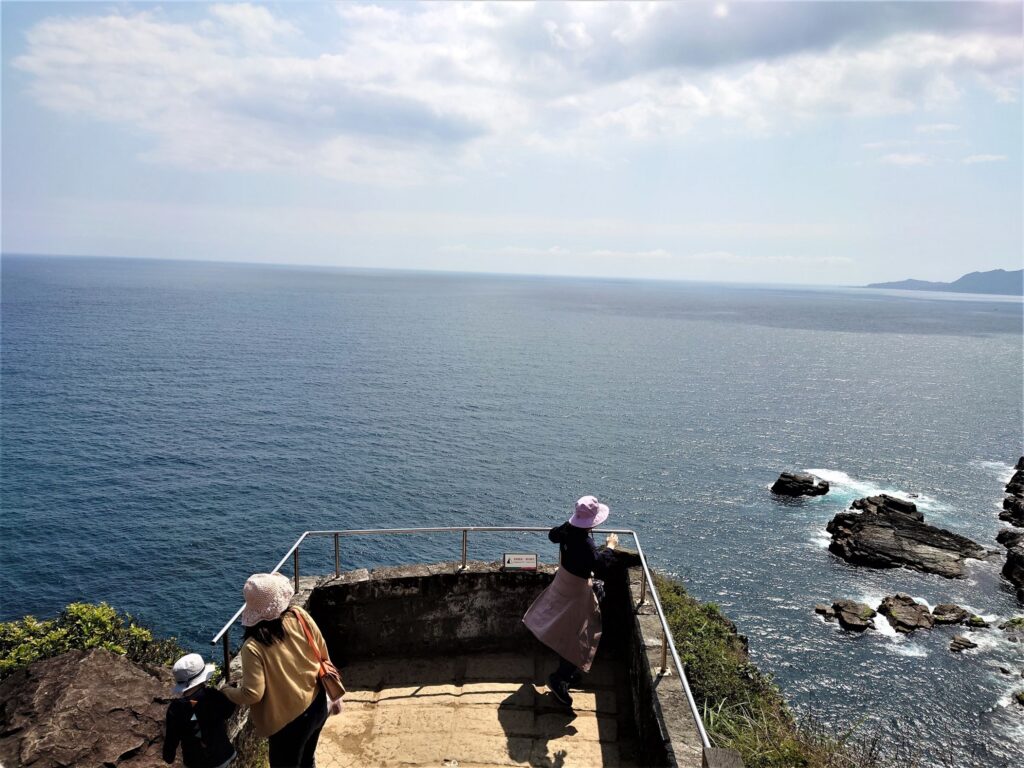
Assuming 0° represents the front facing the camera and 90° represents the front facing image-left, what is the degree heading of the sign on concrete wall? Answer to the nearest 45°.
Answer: approximately 0°

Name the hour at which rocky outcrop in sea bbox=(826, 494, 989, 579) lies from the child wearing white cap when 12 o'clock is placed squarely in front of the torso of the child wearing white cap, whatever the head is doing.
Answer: The rocky outcrop in sea is roughly at 2 o'clock from the child wearing white cap.

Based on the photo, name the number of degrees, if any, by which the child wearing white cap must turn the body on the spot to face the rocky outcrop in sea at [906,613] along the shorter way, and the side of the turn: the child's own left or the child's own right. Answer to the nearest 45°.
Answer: approximately 45° to the child's own right

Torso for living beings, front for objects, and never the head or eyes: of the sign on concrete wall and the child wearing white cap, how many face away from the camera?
1

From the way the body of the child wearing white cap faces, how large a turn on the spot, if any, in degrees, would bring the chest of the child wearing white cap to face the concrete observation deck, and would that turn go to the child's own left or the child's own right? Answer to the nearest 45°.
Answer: approximately 45° to the child's own right

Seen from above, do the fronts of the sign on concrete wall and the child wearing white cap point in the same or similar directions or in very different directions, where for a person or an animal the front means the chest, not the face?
very different directions

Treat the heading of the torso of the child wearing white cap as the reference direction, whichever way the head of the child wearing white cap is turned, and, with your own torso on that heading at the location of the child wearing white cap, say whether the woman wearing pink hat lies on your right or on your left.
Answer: on your right

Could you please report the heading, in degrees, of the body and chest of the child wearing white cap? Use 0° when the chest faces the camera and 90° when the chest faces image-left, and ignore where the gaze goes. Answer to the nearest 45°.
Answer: approximately 180°
